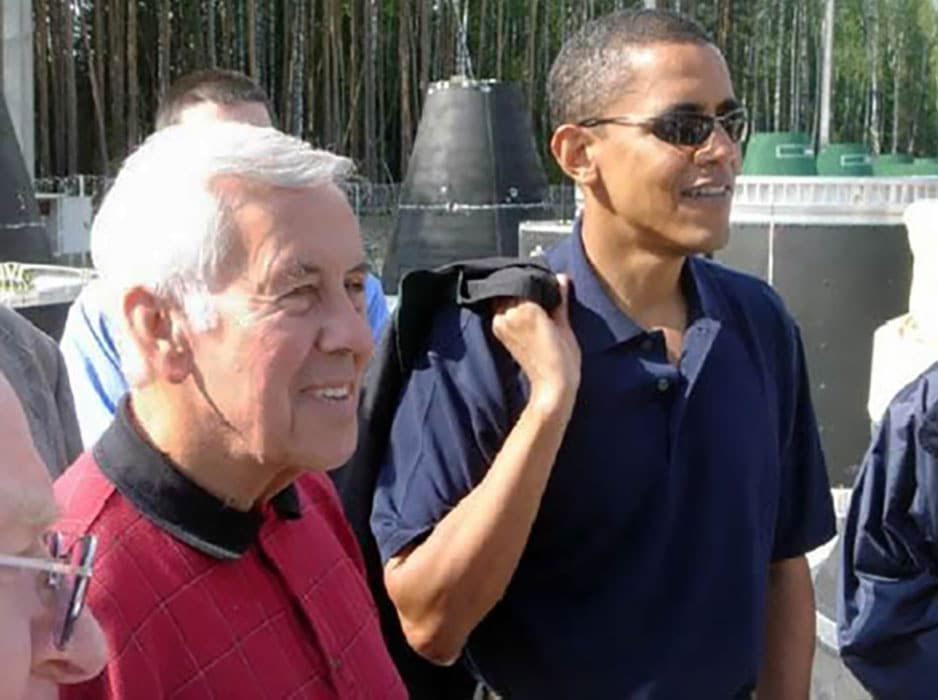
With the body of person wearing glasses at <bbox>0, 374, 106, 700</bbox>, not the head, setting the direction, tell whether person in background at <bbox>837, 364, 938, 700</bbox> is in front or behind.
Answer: in front

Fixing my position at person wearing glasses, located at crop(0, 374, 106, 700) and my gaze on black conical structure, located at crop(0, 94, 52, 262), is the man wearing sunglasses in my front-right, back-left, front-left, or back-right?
front-right

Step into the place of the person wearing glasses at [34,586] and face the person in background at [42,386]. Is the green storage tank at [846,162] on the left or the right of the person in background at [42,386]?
right

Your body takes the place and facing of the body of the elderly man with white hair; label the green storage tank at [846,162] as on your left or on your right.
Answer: on your left

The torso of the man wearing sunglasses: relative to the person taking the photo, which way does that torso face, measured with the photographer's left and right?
facing the viewer and to the right of the viewer

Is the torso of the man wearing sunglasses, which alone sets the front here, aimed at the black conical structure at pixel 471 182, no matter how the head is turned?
no

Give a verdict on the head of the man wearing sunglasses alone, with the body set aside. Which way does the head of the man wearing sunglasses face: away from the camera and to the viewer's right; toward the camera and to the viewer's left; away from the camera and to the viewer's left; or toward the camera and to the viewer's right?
toward the camera and to the viewer's right

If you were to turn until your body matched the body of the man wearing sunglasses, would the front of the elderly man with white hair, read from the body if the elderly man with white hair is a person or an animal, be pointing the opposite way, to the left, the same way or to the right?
the same way

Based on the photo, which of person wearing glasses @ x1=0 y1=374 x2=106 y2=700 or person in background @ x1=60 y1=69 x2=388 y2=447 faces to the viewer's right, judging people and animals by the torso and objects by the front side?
person wearing glasses @ x1=0 y1=374 x2=106 y2=700

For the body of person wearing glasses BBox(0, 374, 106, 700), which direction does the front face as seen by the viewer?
to the viewer's right

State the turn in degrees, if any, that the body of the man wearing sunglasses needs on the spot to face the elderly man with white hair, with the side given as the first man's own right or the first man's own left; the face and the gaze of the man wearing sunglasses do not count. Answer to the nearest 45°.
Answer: approximately 90° to the first man's own right

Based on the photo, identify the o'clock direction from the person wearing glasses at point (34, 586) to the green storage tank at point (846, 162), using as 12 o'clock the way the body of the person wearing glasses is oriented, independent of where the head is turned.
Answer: The green storage tank is roughly at 10 o'clock from the person wearing glasses.

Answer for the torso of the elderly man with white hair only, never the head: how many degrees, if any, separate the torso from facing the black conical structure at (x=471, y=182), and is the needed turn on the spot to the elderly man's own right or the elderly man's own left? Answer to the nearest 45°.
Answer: approximately 135° to the elderly man's own left
